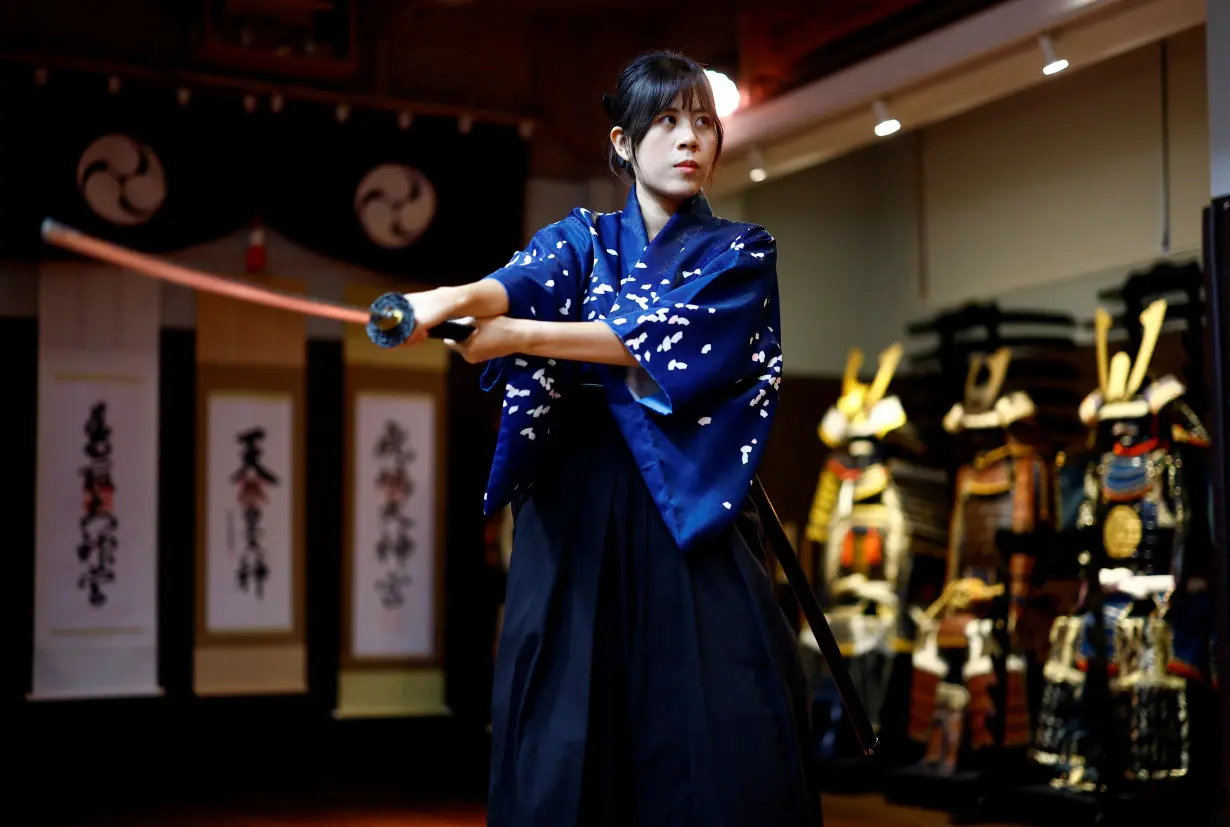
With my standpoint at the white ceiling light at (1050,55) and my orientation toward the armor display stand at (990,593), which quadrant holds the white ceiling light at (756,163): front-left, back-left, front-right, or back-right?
front-left

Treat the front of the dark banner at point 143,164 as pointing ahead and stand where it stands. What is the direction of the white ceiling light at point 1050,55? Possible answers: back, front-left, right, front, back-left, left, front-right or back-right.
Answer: front-left

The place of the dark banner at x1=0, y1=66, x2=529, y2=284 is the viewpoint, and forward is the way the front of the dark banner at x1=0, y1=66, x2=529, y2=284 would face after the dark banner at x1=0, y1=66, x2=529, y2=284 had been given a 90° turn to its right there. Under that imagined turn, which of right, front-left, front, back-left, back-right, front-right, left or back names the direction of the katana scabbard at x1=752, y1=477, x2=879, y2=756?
left

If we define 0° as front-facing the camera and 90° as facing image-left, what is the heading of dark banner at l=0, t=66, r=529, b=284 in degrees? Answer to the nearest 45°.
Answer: approximately 0°

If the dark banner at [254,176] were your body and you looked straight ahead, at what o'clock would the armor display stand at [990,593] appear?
The armor display stand is roughly at 10 o'clock from the dark banner.

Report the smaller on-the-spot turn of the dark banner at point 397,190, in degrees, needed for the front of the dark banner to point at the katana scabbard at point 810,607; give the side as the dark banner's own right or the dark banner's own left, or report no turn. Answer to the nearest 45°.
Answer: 0° — it already faces it

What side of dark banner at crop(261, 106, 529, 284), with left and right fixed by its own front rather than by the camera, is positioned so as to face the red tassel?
right

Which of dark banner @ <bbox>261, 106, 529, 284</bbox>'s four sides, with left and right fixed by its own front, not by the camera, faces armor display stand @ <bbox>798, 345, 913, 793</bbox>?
left

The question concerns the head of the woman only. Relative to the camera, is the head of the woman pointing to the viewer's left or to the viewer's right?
to the viewer's right

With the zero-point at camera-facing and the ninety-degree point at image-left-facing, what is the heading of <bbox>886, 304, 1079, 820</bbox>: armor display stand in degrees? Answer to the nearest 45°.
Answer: approximately 45°

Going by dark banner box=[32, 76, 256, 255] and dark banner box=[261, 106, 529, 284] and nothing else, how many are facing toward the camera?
2
